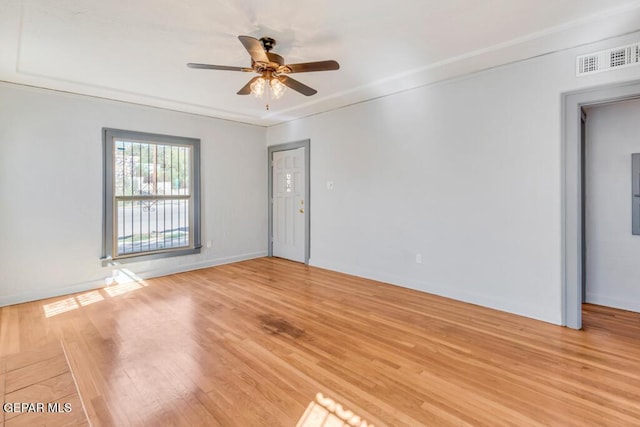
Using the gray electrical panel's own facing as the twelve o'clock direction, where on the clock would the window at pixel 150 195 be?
The window is roughly at 2 o'clock from the gray electrical panel.

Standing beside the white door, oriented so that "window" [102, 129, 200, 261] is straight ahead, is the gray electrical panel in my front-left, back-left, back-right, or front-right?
back-left

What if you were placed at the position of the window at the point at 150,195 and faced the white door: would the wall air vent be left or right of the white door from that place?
right

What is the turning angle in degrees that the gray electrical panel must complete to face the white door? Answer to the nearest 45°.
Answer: approximately 90° to its right
